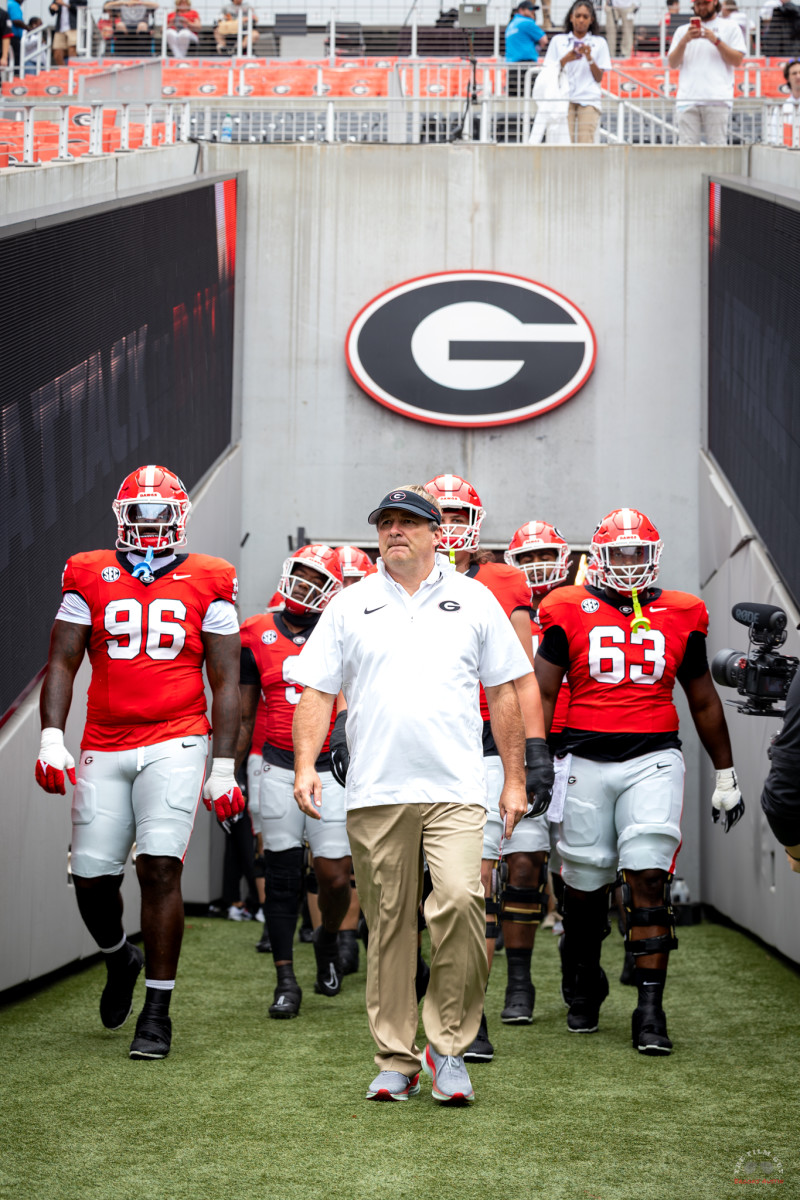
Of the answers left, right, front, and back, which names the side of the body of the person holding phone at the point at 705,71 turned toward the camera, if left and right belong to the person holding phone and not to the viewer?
front

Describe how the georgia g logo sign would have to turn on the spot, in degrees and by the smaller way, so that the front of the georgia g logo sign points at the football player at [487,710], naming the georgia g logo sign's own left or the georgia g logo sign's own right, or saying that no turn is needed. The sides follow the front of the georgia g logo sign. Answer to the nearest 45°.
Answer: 0° — it already faces them

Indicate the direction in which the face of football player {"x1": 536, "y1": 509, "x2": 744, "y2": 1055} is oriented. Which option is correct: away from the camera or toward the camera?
toward the camera

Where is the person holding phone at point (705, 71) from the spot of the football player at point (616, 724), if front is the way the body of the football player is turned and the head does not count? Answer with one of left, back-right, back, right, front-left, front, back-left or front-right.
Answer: back

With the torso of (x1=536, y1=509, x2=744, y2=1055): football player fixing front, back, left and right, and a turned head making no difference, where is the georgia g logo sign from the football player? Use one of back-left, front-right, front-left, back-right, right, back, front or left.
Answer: back

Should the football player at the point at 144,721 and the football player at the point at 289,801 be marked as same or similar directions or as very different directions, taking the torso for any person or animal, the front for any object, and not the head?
same or similar directions

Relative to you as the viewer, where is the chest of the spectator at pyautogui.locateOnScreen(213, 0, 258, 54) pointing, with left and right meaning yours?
facing the viewer

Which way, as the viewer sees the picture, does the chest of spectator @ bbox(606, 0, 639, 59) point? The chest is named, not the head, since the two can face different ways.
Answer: toward the camera

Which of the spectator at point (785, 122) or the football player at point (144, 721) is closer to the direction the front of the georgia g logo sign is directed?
the football player

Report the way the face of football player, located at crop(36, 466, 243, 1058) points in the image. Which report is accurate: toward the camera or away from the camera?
toward the camera
